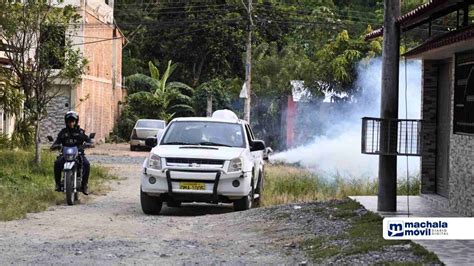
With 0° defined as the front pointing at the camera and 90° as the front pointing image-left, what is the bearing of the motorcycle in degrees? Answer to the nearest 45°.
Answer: approximately 0°

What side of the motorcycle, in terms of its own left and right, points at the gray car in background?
back

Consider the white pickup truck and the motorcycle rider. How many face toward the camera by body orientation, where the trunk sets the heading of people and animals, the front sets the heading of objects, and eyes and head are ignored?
2

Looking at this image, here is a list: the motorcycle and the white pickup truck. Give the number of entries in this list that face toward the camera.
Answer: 2

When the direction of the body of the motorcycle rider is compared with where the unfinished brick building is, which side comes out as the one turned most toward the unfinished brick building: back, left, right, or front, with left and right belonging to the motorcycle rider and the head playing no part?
back

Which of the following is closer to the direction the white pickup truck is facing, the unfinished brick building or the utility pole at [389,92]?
the utility pole

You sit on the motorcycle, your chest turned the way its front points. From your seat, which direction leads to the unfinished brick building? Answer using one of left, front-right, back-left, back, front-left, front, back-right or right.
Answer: back

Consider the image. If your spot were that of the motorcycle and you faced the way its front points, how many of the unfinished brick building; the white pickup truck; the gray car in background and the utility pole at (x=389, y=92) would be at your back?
2

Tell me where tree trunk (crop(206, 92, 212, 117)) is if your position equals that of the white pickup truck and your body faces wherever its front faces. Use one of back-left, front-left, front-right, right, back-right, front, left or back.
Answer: back
